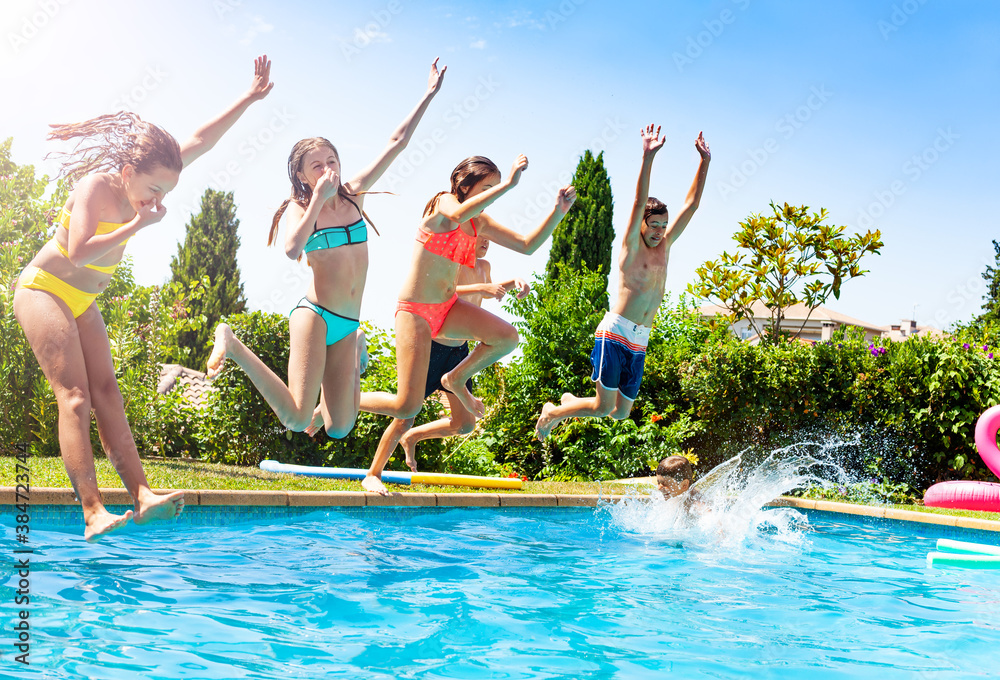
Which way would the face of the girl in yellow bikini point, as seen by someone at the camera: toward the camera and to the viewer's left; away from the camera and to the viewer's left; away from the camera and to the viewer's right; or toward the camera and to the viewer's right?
toward the camera and to the viewer's right

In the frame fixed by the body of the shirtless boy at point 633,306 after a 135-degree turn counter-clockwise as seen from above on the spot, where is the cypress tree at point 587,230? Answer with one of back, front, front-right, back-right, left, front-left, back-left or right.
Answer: front

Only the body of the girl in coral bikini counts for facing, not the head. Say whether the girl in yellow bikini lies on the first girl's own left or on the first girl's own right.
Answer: on the first girl's own right

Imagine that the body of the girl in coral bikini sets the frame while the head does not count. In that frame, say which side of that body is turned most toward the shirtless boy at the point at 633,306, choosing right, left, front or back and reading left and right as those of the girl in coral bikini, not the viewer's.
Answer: left

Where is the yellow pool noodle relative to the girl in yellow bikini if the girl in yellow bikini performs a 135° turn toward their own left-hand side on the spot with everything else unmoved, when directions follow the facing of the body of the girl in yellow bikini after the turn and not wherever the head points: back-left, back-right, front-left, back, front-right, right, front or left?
front-right

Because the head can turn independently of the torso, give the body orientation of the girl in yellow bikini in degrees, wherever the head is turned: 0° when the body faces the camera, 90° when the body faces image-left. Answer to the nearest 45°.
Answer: approximately 315°

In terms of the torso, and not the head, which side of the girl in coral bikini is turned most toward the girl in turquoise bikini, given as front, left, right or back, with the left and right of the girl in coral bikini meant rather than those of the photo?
right

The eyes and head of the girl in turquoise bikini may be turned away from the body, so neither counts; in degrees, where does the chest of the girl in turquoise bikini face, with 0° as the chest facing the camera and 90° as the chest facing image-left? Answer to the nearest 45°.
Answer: approximately 315°

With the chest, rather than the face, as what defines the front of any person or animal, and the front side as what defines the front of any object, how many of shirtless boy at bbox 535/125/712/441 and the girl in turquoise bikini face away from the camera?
0

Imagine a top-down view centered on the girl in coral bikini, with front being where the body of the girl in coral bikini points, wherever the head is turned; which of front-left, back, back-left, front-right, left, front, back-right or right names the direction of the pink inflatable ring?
left

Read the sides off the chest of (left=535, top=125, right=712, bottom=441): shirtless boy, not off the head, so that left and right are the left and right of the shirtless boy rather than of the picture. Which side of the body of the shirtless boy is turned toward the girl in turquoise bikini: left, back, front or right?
right

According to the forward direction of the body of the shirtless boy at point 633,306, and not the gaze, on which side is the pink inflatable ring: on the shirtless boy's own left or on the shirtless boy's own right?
on the shirtless boy's own left

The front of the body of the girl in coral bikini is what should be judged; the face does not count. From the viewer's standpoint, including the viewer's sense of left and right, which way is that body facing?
facing the viewer and to the right of the viewer
